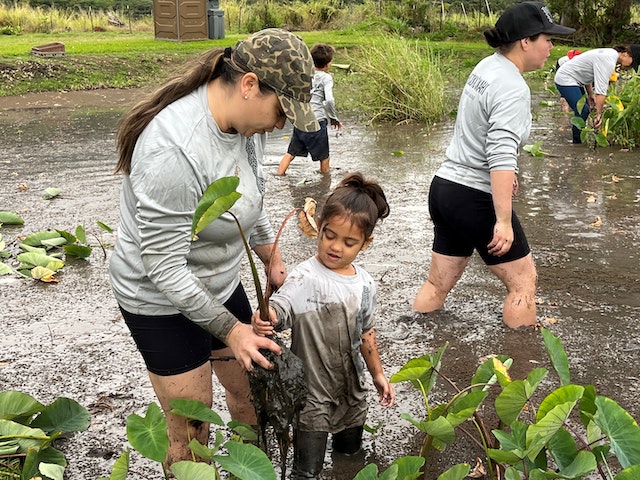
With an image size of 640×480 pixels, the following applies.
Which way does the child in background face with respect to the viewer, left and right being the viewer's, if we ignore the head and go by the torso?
facing away from the viewer and to the right of the viewer

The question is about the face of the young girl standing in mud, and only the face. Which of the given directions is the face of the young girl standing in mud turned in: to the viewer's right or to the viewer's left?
to the viewer's left

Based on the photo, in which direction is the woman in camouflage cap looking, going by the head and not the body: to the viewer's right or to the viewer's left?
to the viewer's right

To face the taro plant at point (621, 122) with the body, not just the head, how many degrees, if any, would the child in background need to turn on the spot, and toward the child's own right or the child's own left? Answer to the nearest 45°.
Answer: approximately 45° to the child's own right

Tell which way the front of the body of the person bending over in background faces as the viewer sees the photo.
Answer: to the viewer's right

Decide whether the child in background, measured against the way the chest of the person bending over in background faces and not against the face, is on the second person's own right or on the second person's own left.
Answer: on the second person's own right

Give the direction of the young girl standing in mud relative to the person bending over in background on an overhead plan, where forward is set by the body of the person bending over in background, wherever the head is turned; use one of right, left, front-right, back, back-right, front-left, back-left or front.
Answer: right

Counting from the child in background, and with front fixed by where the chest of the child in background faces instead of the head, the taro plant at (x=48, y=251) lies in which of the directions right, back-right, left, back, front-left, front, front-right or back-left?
back

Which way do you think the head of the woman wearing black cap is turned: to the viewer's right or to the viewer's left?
to the viewer's right

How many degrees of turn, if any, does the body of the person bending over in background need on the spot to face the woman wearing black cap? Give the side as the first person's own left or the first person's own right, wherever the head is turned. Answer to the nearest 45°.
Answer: approximately 90° to the first person's own right
